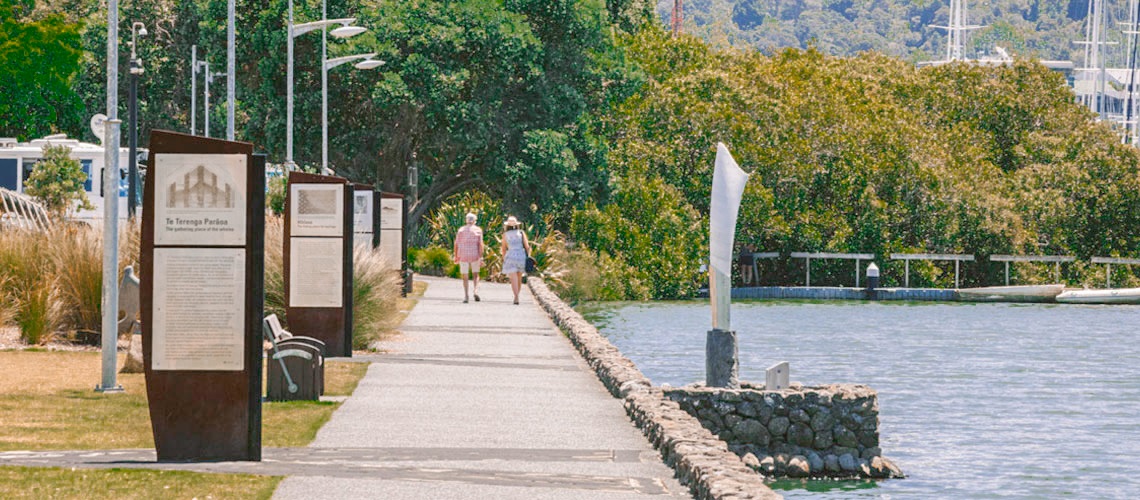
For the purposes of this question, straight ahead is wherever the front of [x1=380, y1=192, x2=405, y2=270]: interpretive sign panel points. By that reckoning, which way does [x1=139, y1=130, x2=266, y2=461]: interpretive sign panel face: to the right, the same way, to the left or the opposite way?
the same way

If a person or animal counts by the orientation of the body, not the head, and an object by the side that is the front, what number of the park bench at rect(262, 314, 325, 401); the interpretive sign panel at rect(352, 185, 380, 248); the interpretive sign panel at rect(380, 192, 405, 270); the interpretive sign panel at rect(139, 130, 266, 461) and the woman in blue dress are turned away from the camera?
1

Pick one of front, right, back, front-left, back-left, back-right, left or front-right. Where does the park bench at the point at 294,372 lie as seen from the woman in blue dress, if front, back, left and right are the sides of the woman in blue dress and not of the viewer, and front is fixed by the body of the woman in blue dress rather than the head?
back

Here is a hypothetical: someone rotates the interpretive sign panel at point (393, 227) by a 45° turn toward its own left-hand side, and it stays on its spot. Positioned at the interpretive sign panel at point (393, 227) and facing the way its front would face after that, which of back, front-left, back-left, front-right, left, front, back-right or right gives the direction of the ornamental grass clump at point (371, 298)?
front-right

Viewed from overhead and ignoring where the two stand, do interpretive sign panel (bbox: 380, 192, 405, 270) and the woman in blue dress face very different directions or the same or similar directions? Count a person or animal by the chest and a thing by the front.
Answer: very different directions

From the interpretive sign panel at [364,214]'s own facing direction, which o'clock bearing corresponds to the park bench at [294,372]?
The park bench is roughly at 12 o'clock from the interpretive sign panel.

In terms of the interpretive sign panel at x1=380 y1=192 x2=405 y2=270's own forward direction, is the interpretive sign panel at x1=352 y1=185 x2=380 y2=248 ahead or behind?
ahead

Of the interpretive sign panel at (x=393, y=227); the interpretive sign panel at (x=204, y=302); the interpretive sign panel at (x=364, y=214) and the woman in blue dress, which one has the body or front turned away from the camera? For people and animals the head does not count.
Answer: the woman in blue dress

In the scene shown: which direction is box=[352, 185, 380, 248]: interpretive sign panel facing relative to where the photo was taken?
toward the camera

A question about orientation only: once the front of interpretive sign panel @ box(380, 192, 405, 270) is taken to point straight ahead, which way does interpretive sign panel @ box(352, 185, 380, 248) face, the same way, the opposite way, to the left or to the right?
the same way

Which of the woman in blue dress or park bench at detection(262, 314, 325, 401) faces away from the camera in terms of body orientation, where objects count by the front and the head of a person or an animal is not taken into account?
the woman in blue dress

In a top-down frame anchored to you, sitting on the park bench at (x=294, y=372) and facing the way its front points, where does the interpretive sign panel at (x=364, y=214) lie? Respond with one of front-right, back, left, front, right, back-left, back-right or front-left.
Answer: left

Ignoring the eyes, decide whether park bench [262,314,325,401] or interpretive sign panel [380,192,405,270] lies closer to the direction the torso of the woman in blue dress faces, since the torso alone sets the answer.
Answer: the interpretive sign panel

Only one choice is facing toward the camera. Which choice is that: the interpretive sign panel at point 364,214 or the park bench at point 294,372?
the interpretive sign panel

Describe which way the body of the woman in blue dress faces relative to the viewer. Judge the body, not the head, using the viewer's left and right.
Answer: facing away from the viewer

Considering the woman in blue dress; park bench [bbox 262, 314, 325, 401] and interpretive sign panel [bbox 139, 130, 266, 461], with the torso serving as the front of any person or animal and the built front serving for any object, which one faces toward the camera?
the interpretive sign panel

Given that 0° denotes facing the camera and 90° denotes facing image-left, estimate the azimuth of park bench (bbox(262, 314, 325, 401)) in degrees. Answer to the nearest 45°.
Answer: approximately 270°

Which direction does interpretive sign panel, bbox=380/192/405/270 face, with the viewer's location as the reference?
facing the viewer

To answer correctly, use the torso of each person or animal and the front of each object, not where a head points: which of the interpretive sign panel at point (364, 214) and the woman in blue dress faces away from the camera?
the woman in blue dress

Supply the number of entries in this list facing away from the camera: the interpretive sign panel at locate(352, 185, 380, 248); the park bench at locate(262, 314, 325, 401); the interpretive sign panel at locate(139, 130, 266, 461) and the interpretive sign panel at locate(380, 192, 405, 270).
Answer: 0

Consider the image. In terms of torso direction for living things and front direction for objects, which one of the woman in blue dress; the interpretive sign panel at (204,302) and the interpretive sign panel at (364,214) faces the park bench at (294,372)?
the interpretive sign panel at (364,214)
